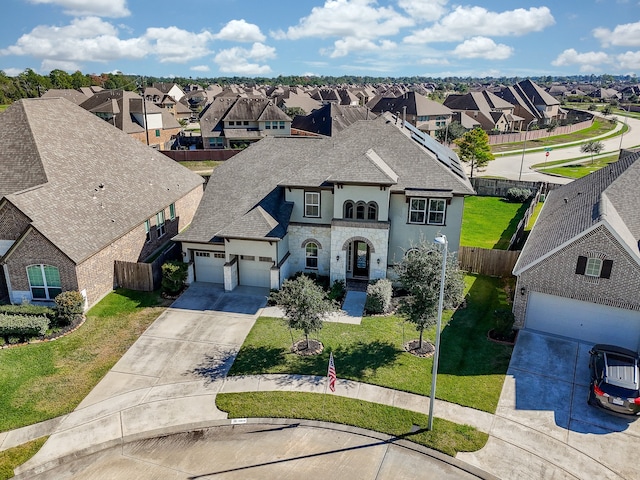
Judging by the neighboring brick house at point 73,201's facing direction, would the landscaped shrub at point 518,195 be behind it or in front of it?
behind

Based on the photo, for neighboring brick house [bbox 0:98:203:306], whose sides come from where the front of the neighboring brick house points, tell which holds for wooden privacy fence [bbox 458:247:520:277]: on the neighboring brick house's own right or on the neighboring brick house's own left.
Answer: on the neighboring brick house's own left

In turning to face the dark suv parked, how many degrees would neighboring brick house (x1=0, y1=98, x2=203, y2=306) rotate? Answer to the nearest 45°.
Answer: approximately 90° to its left

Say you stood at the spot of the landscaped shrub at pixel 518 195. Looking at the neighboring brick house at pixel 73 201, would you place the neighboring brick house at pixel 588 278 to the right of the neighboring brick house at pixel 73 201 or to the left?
left

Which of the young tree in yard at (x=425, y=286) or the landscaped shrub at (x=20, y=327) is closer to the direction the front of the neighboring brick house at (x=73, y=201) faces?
the landscaped shrub

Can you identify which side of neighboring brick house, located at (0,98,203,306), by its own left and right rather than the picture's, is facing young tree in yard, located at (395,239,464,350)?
left

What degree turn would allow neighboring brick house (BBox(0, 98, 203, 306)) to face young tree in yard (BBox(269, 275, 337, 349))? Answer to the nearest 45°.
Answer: approximately 90° to its left

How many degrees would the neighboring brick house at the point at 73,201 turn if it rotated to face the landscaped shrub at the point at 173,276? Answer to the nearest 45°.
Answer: approximately 90° to its left

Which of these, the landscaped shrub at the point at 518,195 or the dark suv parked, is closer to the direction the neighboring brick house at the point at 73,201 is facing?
the dark suv parked

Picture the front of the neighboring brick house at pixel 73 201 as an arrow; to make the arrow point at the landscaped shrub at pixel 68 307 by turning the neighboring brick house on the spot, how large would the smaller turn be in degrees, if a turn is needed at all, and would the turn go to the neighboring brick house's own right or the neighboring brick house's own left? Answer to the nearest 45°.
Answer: approximately 45° to the neighboring brick house's own left

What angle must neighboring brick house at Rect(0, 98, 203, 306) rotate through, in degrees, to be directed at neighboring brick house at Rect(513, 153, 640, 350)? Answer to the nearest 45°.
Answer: approximately 90° to its left

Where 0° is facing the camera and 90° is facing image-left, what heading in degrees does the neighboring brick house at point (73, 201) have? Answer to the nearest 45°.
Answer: approximately 45°
